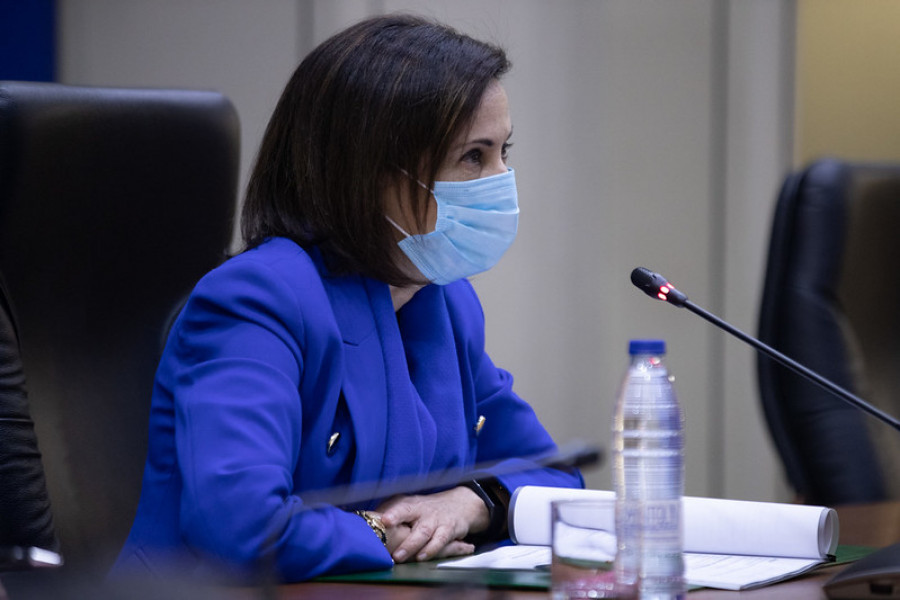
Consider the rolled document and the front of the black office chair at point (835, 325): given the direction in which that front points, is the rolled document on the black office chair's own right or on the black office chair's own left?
on the black office chair's own right

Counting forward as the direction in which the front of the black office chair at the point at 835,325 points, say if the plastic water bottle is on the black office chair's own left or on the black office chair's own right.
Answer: on the black office chair's own right

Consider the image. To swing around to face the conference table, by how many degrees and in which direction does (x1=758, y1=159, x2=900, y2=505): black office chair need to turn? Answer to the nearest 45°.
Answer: approximately 45° to its right

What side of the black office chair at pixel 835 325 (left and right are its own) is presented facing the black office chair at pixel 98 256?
right

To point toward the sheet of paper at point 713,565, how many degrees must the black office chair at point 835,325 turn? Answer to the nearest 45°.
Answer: approximately 45° to its right

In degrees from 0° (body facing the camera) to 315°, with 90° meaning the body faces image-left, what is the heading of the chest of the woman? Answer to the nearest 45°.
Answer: approximately 315°
